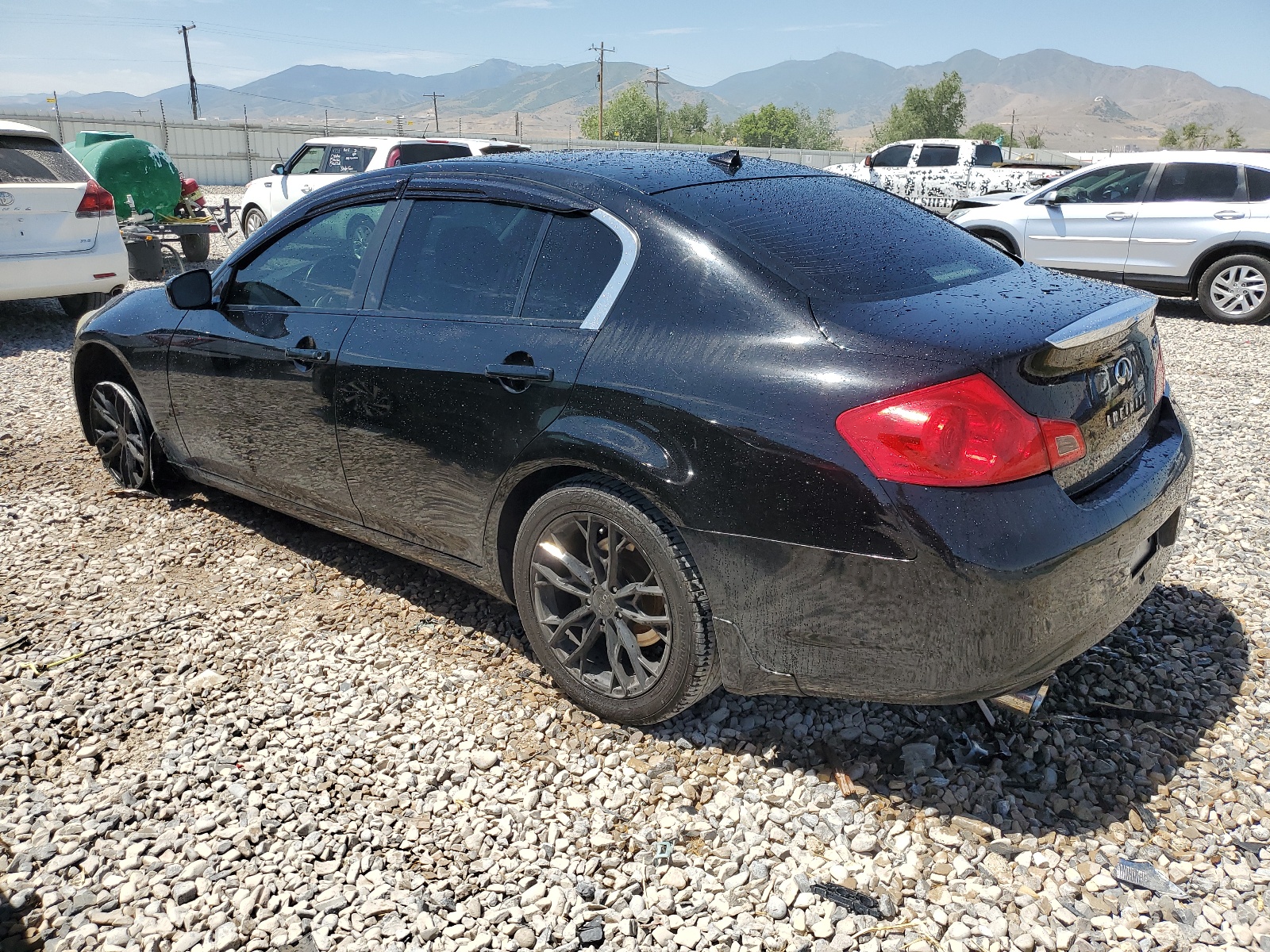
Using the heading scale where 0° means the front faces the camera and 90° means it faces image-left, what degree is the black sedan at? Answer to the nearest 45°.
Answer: approximately 135°

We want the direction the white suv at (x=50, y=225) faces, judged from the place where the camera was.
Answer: facing away from the viewer

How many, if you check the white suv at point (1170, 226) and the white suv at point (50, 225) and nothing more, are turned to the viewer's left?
1

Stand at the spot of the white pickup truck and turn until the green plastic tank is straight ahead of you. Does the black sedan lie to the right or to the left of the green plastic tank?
left

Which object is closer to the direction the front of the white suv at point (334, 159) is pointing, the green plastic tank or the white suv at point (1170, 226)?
the green plastic tank

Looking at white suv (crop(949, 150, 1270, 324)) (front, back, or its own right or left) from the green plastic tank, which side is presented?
front

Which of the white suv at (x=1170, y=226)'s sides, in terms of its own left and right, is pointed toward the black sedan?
left

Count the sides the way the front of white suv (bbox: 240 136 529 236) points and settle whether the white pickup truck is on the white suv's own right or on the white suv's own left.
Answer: on the white suv's own right

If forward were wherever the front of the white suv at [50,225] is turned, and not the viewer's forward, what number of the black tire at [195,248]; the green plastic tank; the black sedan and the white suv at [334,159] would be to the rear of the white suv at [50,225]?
1

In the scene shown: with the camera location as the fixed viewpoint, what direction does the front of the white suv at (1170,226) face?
facing to the left of the viewer

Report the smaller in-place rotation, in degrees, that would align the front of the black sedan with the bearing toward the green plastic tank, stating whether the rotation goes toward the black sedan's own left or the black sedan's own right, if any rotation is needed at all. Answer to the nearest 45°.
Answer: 0° — it already faces it
